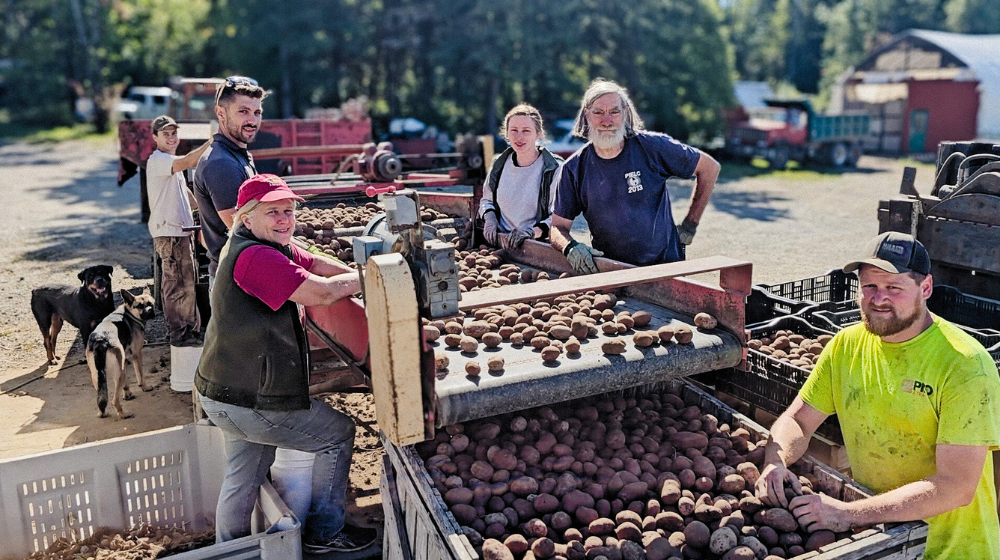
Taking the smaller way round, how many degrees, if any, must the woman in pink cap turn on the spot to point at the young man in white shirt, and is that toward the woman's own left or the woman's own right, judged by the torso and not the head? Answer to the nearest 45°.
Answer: approximately 90° to the woman's own left

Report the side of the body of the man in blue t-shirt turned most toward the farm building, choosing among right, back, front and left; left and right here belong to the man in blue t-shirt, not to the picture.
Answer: back

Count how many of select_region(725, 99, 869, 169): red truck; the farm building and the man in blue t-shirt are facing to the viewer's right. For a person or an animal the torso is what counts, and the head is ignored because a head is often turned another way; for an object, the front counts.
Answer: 0

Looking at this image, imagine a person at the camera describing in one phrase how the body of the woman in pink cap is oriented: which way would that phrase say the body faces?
to the viewer's right

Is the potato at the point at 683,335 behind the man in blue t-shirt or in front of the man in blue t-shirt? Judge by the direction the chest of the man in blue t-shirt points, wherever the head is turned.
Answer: in front

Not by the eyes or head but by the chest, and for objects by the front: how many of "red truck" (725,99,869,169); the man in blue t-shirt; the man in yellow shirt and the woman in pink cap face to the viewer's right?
1

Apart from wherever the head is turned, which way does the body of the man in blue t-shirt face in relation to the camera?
toward the camera

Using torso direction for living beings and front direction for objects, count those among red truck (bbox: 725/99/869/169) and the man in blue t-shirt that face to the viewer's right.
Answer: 0

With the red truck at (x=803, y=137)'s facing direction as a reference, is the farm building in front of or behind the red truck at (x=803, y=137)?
behind

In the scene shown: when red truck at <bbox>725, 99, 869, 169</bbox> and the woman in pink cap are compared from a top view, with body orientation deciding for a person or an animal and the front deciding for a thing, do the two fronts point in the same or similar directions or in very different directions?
very different directions

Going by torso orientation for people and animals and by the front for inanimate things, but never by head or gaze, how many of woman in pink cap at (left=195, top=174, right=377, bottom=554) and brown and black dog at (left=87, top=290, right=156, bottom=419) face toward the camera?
0

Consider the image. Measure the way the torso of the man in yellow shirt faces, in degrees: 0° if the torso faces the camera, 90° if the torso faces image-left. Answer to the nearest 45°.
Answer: approximately 45°

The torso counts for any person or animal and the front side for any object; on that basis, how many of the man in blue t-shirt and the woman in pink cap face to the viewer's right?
1

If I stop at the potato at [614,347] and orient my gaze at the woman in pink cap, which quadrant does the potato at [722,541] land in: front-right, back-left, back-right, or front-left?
back-left

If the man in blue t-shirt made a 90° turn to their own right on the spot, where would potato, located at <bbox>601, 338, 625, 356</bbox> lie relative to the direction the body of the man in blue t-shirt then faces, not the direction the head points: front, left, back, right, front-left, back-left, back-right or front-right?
left

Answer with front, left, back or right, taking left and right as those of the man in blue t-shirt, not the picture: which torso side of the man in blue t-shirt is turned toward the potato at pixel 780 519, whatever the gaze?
front

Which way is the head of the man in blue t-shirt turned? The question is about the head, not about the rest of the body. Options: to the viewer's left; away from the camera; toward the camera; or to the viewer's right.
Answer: toward the camera

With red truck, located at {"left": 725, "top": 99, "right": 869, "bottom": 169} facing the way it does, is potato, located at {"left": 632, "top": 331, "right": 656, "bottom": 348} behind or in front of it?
in front

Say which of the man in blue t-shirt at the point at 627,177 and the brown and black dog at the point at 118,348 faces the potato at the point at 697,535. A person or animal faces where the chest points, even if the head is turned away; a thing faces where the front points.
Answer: the man in blue t-shirt
